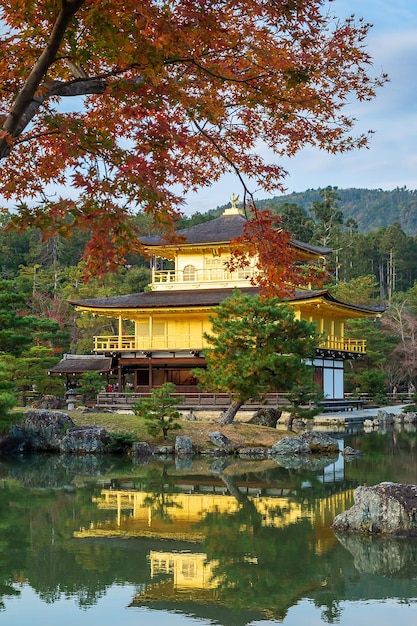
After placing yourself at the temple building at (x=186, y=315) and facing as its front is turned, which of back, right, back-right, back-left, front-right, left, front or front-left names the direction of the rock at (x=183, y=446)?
front-left

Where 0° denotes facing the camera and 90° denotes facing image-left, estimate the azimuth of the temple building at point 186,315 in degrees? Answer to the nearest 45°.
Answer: approximately 45°

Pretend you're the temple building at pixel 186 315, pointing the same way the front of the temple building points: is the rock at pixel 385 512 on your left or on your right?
on your left

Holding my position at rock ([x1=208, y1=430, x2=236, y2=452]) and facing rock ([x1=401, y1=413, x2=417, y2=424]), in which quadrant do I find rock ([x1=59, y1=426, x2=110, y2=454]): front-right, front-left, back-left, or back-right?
back-left

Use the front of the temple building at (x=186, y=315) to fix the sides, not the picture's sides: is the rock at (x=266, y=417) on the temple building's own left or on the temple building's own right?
on the temple building's own left

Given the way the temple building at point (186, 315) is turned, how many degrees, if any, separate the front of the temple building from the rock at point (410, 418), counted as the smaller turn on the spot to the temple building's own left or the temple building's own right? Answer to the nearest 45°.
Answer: approximately 135° to the temple building's own left

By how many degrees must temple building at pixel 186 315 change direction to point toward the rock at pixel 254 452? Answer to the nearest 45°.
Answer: approximately 45° to its left

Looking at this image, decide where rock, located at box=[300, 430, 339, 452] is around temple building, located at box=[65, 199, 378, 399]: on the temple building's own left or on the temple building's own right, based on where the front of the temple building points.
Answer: on the temple building's own left
